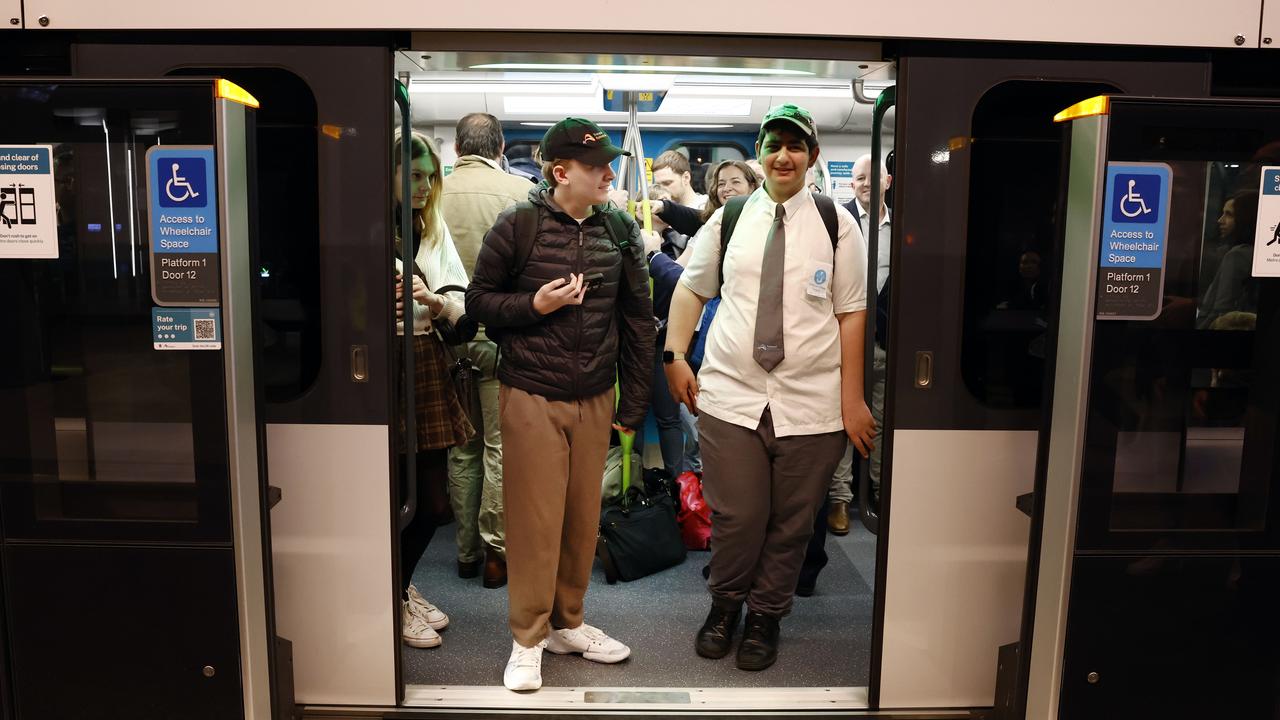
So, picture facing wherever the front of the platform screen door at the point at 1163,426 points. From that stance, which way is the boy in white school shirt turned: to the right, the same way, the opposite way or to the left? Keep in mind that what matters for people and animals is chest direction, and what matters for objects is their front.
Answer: the same way

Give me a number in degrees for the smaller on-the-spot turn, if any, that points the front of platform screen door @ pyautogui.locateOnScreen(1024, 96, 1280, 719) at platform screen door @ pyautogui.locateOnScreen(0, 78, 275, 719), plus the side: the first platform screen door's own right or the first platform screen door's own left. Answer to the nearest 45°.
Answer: approximately 45° to the first platform screen door's own right

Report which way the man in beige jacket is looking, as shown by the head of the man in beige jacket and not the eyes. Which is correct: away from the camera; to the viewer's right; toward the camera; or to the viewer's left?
away from the camera

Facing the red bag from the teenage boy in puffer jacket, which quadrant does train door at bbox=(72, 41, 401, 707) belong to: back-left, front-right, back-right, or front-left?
back-left

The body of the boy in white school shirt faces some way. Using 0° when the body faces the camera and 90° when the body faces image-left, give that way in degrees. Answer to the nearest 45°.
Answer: approximately 0°

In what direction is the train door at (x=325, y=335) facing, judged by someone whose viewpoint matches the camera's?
facing the viewer

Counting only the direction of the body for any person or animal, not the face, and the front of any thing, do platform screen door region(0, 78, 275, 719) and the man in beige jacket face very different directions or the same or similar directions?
very different directions

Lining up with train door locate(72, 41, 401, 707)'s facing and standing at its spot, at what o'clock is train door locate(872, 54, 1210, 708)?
train door locate(872, 54, 1210, 708) is roughly at 10 o'clock from train door locate(72, 41, 401, 707).

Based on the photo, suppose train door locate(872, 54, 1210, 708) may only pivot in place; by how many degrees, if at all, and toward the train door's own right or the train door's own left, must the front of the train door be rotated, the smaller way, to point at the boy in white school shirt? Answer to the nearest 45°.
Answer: approximately 90° to the train door's own right

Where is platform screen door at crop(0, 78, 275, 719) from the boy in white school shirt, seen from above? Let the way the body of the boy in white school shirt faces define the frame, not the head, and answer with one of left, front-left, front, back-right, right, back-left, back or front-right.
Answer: front-right

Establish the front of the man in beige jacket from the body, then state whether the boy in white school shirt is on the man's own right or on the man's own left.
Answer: on the man's own right

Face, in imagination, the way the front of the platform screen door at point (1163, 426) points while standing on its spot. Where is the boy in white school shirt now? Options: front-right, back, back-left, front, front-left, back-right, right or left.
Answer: right

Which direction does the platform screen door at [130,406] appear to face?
toward the camera

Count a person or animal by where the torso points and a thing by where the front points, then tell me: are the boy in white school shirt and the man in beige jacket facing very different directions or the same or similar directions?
very different directions

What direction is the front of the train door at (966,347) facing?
toward the camera

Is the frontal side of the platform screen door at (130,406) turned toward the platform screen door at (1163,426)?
no

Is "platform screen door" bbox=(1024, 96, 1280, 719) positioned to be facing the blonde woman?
no

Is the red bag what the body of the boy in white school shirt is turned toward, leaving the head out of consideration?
no

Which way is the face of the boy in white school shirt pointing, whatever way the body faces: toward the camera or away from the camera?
toward the camera

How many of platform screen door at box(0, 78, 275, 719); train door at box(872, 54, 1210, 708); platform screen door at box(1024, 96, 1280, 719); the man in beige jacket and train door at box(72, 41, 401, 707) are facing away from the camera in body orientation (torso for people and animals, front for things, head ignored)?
1

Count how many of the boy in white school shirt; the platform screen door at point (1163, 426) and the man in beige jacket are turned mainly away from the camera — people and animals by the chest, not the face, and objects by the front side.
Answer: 1
